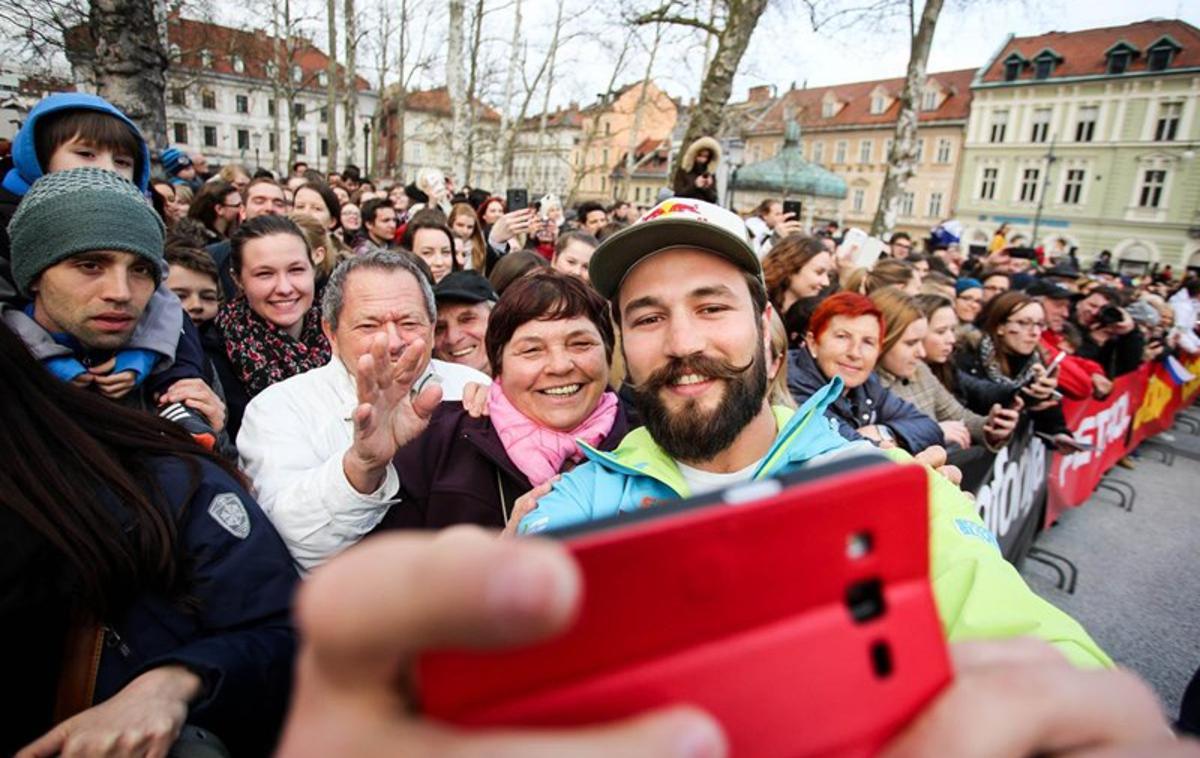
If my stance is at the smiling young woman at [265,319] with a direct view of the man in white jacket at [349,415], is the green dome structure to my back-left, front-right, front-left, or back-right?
back-left

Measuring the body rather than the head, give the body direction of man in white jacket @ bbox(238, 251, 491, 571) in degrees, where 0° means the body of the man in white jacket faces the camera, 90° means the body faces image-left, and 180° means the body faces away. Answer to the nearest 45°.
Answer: approximately 315°

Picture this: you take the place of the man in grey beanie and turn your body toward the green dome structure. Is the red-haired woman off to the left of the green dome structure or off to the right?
right

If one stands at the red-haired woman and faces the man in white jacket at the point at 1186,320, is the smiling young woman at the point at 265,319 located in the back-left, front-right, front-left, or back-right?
back-left

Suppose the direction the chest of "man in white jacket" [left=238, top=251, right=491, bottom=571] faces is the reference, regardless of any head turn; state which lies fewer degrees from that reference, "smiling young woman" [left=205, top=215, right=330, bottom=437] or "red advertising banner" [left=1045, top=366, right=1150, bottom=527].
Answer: the red advertising banner

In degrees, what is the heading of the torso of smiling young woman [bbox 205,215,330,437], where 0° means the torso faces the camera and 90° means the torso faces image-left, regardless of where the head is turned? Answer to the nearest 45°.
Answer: approximately 315°
